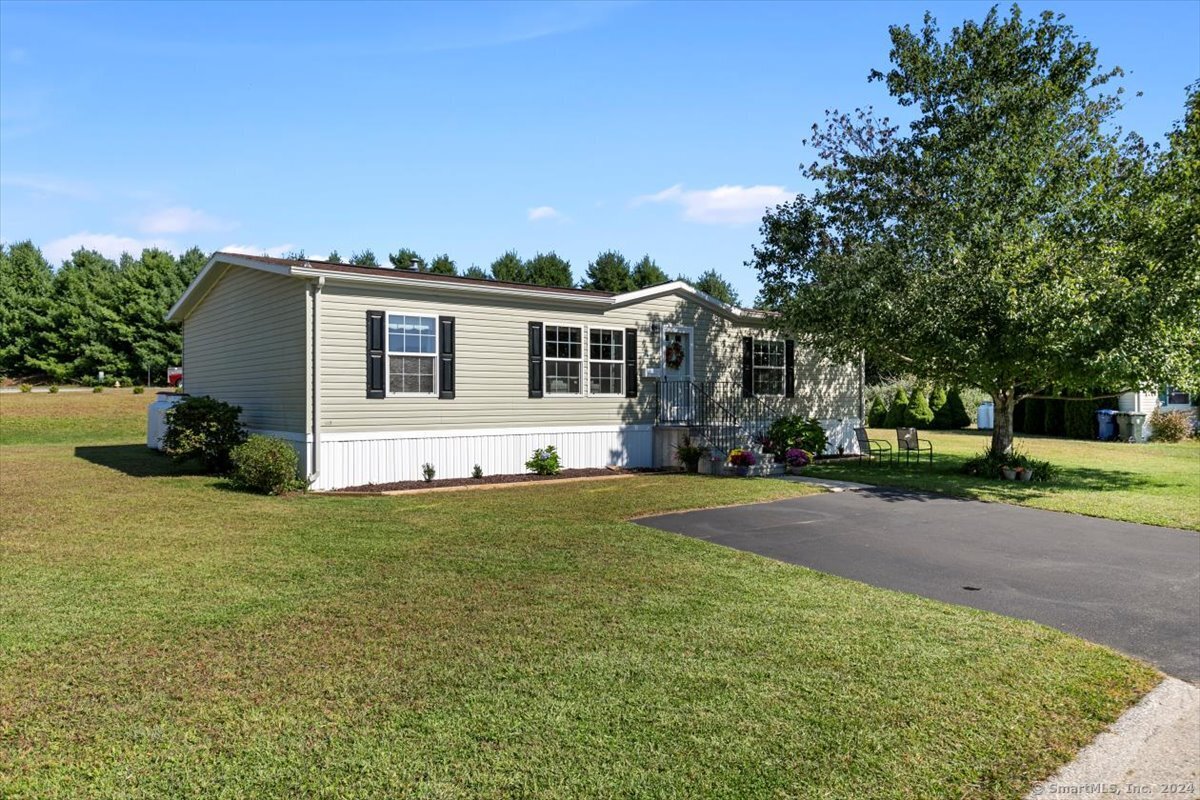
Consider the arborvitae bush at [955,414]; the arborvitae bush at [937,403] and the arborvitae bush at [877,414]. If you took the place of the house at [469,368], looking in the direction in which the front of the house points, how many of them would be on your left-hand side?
3

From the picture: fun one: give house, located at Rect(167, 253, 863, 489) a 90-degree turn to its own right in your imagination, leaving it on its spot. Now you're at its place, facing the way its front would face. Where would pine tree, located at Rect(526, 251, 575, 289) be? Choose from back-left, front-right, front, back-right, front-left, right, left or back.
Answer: back-right

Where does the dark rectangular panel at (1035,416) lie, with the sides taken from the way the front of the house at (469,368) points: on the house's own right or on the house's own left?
on the house's own left

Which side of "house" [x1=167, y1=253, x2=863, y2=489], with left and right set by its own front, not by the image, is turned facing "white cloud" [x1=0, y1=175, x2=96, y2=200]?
back

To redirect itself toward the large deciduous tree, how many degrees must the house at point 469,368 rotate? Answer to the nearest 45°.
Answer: approximately 45° to its left

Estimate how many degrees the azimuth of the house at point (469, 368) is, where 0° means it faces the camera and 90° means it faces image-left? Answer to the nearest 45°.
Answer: approximately 315°

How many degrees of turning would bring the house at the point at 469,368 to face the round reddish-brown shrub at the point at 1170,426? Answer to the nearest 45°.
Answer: approximately 45° to its left

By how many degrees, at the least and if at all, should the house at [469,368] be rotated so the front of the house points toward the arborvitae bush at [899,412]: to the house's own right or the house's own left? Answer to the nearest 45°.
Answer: approximately 90° to the house's own left

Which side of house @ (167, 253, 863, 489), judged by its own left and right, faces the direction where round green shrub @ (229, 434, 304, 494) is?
right

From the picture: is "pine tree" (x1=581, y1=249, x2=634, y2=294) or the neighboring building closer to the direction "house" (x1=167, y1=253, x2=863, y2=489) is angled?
the neighboring building

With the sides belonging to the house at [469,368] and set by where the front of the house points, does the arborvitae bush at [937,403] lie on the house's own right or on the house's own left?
on the house's own left
